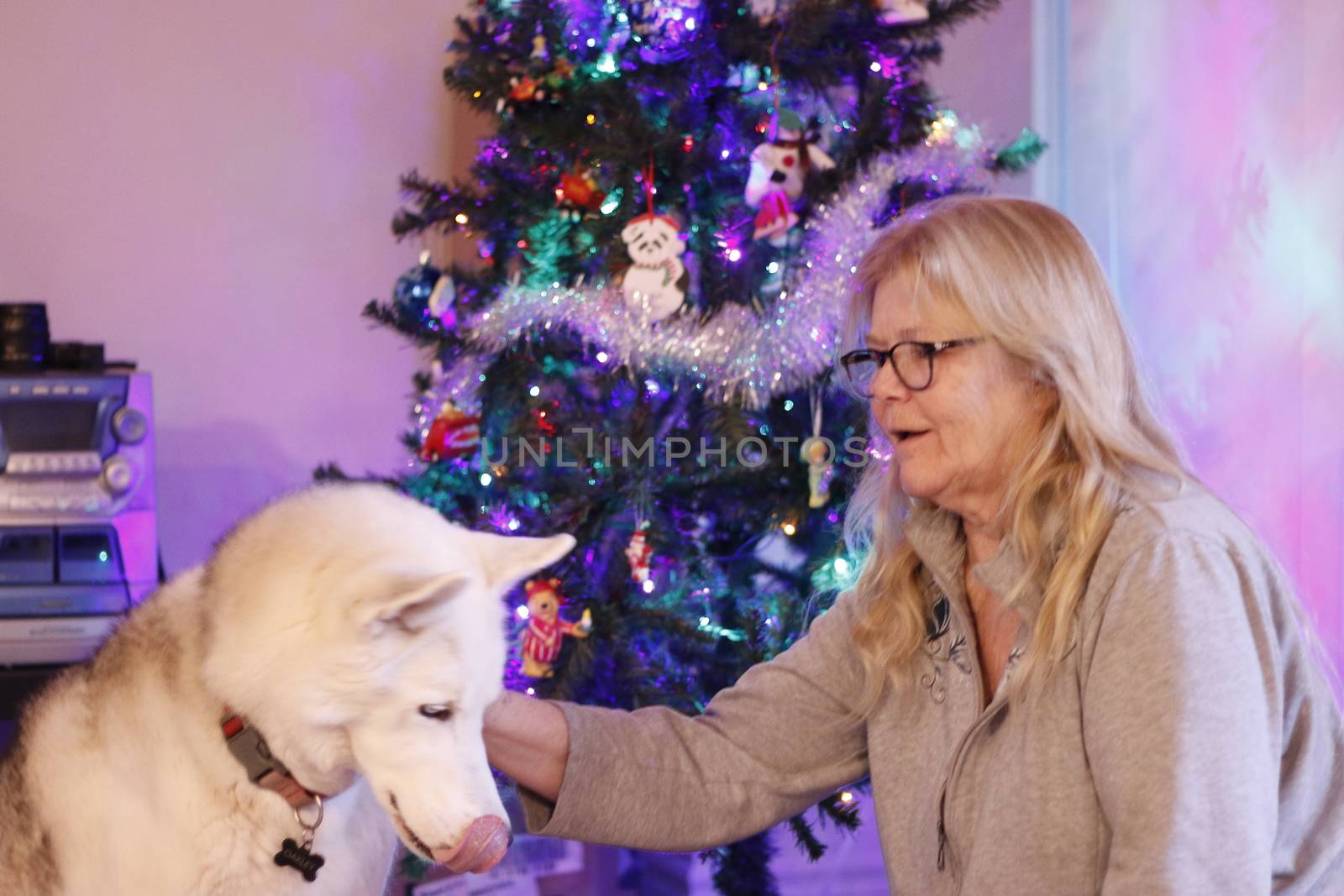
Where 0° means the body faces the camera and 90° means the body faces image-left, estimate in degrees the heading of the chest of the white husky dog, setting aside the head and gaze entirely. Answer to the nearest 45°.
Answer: approximately 315°

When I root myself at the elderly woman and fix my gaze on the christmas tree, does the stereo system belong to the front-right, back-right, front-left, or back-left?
front-left

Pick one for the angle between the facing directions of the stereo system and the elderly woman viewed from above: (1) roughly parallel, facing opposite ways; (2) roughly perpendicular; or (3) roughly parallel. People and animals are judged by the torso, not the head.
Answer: roughly perpendicular

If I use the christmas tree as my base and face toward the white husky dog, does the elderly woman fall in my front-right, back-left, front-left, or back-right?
front-left

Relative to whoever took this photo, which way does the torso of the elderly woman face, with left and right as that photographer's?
facing the viewer and to the left of the viewer

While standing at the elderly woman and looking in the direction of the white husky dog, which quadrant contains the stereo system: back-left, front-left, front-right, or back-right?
front-right

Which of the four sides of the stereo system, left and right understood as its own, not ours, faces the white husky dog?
front

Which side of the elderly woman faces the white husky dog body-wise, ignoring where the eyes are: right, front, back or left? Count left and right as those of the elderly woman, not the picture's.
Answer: front

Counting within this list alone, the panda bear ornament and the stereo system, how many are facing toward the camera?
2

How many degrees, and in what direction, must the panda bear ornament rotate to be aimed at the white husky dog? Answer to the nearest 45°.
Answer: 0° — it already faces it

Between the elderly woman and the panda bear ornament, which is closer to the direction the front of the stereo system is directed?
the elderly woman

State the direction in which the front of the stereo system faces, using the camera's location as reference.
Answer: facing the viewer

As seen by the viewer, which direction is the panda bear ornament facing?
toward the camera
